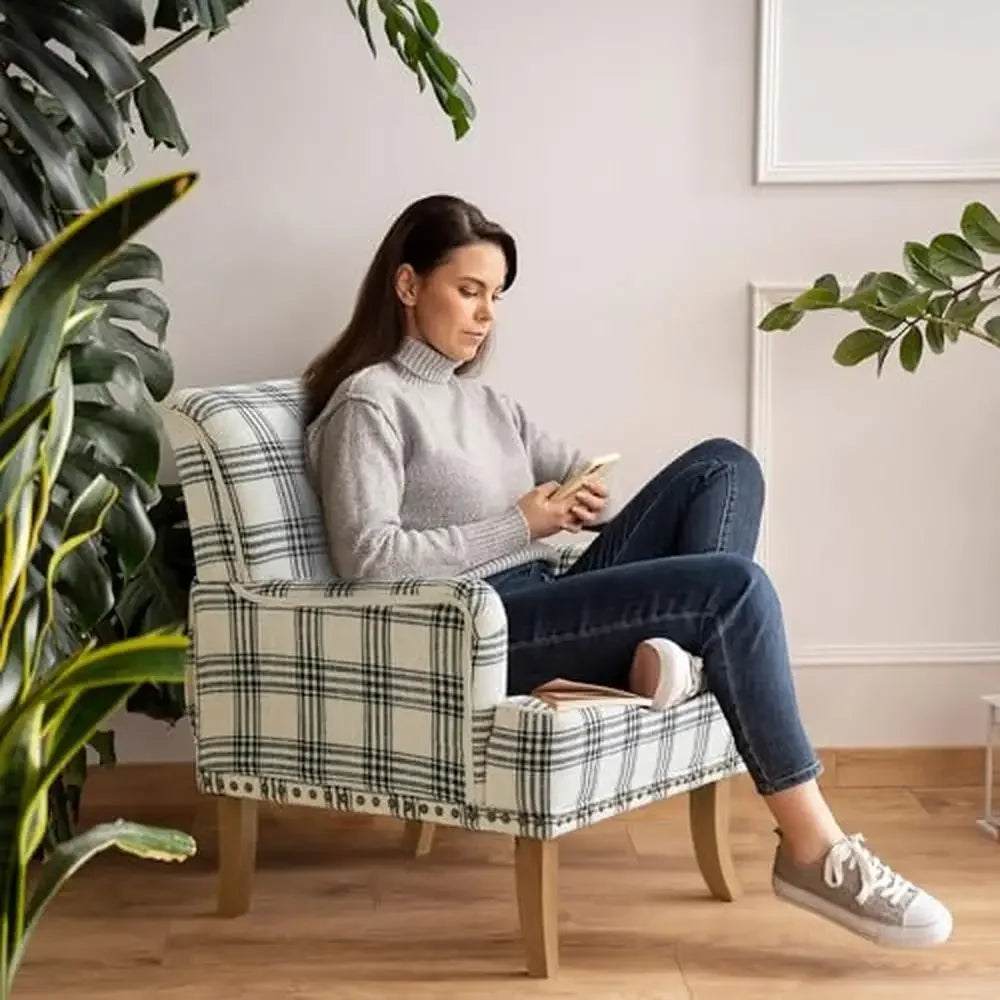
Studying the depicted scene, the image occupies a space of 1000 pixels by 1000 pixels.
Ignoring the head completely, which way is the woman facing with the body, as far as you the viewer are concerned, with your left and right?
facing the viewer and to the right of the viewer

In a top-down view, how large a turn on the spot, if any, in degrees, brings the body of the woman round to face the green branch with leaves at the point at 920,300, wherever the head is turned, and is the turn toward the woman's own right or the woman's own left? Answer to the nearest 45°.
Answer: approximately 90° to the woman's own left

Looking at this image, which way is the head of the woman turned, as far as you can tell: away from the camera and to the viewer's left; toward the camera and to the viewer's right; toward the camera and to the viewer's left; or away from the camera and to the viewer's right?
toward the camera and to the viewer's right
